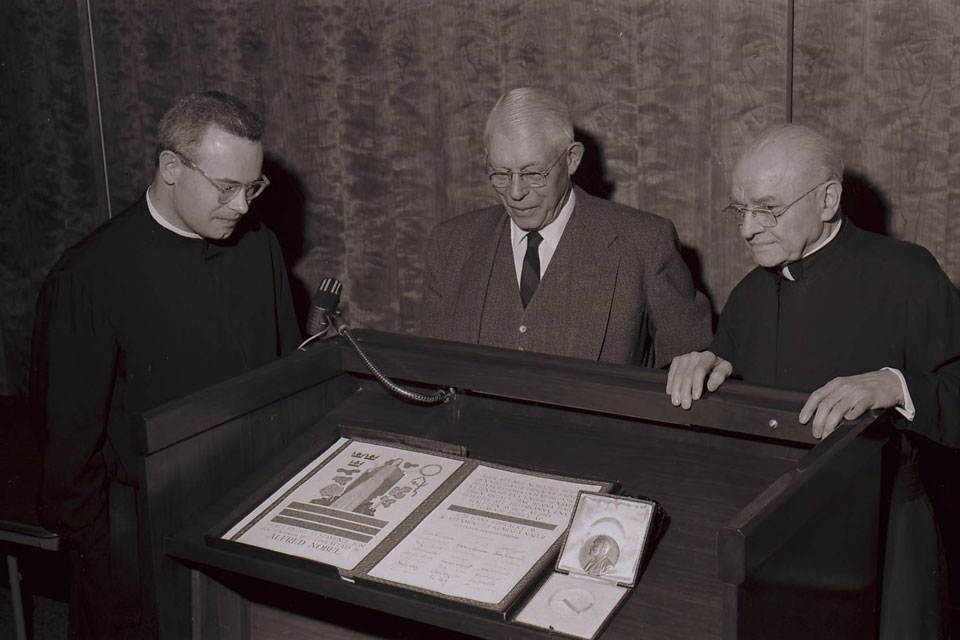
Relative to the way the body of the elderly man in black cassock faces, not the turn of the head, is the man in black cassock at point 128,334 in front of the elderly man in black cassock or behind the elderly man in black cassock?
in front

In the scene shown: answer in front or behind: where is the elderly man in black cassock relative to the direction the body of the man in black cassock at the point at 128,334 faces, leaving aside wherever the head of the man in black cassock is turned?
in front

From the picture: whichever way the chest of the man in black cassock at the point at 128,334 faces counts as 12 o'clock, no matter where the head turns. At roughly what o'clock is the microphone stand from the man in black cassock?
The microphone stand is roughly at 12 o'clock from the man in black cassock.

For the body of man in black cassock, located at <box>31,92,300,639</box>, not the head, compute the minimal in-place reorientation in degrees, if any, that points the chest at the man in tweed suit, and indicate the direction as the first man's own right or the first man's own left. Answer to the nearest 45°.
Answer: approximately 45° to the first man's own left

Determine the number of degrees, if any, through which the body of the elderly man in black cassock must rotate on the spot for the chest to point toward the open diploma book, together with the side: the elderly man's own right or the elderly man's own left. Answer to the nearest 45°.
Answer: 0° — they already face it

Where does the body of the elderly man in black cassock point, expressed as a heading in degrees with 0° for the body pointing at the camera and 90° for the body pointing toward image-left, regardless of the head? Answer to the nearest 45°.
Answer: approximately 45°

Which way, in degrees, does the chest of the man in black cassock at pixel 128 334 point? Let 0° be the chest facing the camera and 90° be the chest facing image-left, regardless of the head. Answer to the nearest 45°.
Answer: approximately 315°

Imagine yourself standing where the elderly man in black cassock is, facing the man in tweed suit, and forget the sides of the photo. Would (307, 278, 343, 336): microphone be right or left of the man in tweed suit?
left

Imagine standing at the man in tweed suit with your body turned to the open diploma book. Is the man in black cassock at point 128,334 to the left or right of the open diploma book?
right

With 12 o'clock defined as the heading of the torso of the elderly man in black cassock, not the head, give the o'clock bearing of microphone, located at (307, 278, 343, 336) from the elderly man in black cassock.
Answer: The microphone is roughly at 1 o'clock from the elderly man in black cassock.

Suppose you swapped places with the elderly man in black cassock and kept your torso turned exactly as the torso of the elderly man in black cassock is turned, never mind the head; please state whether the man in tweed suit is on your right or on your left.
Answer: on your right
